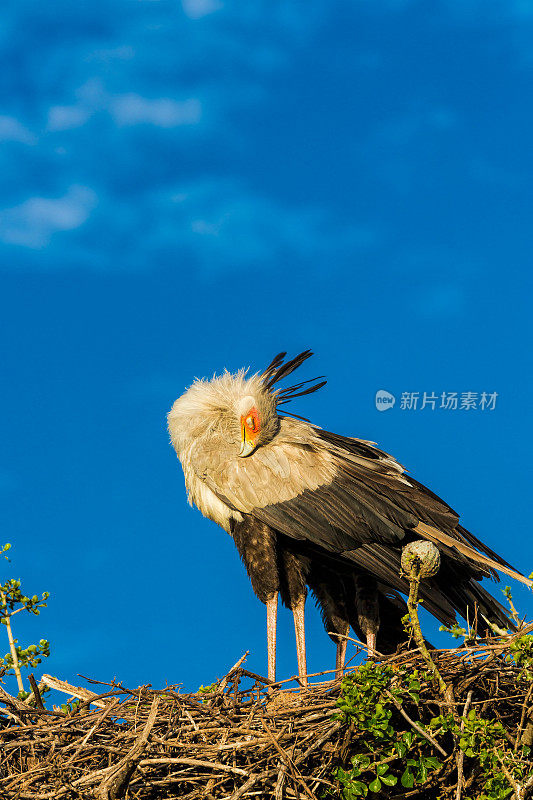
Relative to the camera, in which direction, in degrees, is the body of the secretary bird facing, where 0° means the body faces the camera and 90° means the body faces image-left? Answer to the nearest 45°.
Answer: approximately 90°
